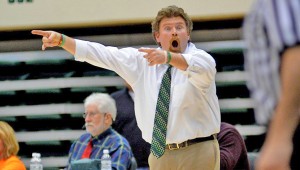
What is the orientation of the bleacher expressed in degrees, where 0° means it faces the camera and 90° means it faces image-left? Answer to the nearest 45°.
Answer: approximately 0°

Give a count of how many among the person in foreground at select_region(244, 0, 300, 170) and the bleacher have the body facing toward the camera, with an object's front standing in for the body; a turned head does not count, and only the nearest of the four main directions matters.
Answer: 1

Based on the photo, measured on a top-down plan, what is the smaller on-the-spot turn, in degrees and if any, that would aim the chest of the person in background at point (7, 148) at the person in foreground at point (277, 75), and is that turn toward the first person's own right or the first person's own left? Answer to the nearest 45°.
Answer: approximately 90° to the first person's own left

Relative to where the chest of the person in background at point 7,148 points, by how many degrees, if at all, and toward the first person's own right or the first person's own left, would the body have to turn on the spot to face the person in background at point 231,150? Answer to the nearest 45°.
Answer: approximately 135° to the first person's own left
